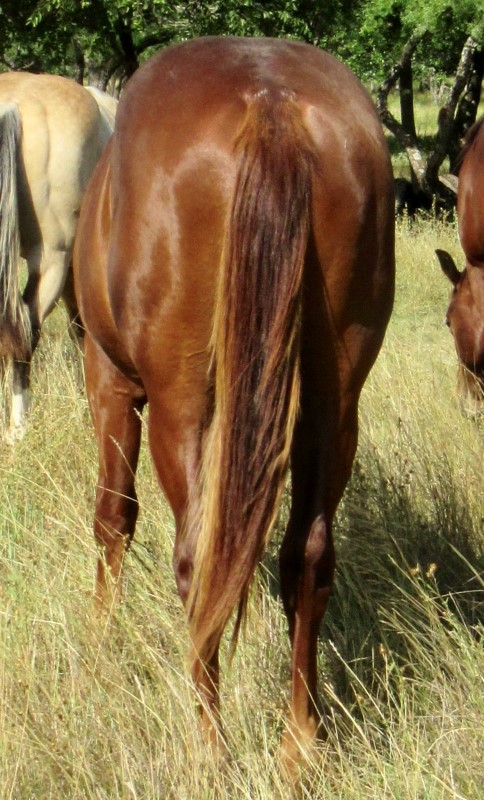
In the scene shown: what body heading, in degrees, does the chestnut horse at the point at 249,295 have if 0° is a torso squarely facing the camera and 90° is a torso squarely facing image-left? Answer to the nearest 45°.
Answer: approximately 180°

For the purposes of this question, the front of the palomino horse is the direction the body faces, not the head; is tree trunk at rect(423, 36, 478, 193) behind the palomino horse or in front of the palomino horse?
in front

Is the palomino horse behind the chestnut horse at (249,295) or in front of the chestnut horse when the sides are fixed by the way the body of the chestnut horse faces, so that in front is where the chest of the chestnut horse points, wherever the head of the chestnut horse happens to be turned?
in front

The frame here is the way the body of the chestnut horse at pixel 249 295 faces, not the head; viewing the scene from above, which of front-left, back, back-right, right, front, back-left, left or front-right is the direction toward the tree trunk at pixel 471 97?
front

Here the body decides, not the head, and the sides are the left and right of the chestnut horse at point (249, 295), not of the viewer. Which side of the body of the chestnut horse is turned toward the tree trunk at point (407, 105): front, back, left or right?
front

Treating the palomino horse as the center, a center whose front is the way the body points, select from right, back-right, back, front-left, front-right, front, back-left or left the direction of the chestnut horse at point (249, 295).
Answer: back-right

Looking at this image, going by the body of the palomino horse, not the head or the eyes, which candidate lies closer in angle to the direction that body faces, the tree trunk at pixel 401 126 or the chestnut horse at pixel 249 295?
the tree trunk

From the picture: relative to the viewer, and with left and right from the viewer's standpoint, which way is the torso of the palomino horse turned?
facing away from the viewer and to the right of the viewer

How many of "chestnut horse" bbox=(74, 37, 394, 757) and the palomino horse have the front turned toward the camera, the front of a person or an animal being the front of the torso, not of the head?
0

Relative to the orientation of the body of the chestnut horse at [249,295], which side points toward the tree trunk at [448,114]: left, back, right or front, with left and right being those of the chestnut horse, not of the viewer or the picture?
front

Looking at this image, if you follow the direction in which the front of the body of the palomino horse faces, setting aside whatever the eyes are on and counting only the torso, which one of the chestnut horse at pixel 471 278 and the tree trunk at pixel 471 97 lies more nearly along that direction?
the tree trunk

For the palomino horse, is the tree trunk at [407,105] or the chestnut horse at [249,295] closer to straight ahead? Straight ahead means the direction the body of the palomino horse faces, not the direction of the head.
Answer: the tree trunk
